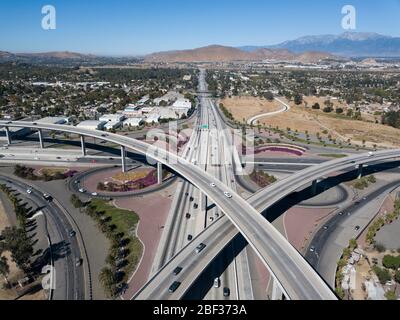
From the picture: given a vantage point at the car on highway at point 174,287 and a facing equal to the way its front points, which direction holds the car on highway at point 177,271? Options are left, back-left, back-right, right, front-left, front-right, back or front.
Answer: back-right

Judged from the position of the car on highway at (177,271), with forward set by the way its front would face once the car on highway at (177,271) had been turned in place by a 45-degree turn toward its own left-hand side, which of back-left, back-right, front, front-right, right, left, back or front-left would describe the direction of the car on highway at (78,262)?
back-right

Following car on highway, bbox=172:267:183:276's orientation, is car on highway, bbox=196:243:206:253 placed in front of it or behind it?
behind

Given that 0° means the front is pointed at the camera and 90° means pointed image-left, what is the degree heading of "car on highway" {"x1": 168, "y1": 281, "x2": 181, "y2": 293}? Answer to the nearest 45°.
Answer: approximately 45°

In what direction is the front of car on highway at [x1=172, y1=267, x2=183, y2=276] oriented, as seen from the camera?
facing the viewer and to the left of the viewer

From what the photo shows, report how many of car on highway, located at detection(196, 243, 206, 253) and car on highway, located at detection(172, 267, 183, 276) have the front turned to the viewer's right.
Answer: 0
